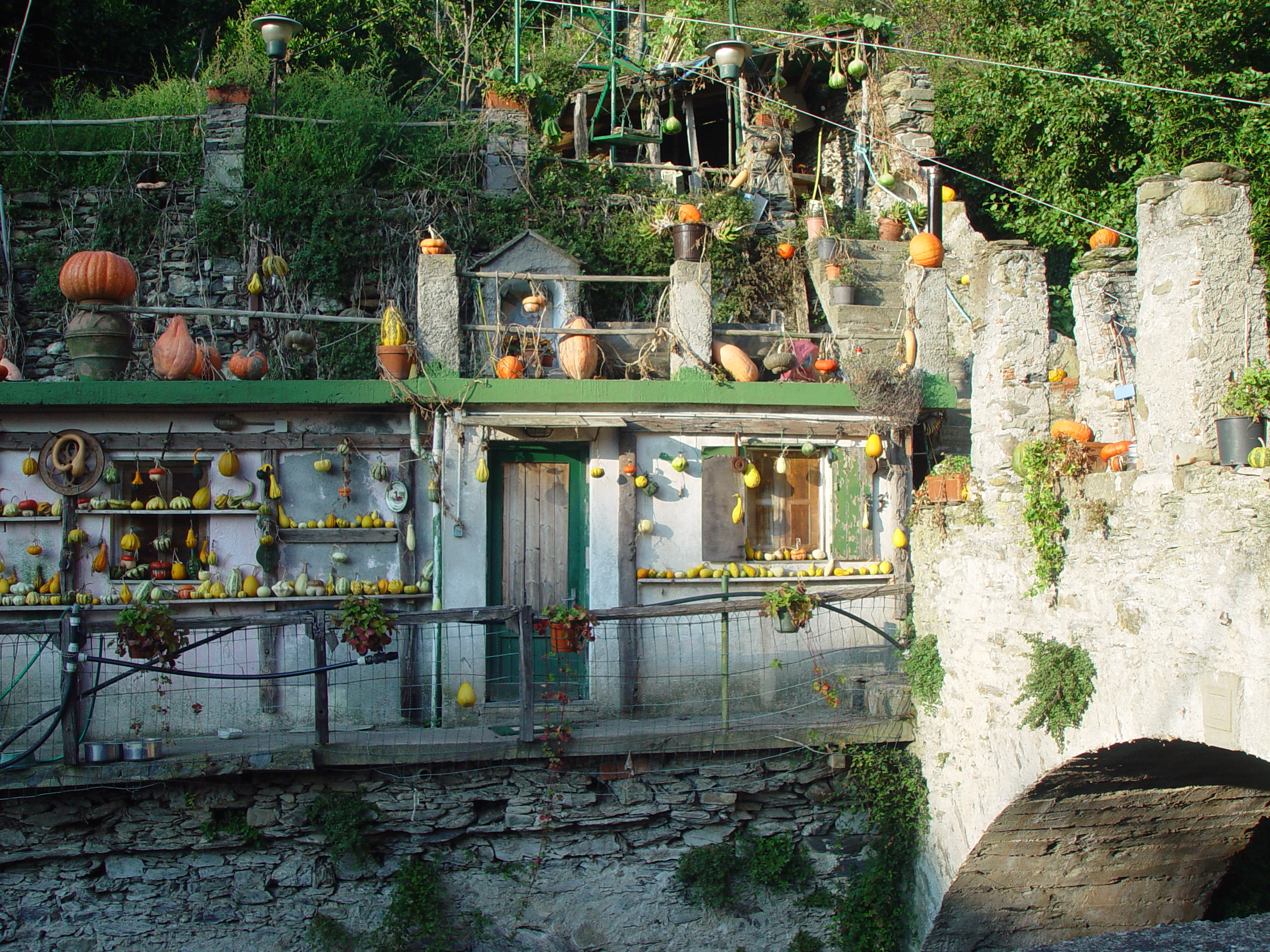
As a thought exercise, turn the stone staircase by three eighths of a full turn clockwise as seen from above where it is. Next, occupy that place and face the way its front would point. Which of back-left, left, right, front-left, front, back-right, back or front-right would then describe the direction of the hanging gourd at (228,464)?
left

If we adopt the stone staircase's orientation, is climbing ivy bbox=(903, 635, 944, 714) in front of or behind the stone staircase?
in front

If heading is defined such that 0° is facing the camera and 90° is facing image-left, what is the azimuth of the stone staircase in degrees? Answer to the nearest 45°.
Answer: approximately 0°

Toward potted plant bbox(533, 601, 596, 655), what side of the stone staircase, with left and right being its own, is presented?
front

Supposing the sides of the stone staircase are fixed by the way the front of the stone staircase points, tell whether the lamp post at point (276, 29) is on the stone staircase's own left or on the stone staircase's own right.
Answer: on the stone staircase's own right

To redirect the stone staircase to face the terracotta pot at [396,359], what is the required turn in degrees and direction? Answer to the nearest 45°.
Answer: approximately 45° to its right

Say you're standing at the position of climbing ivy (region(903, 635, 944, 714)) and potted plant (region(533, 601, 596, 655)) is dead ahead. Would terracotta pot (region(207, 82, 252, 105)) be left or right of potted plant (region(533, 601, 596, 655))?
right

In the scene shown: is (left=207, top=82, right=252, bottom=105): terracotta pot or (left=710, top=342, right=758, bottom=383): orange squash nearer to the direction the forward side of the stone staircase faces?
the orange squash

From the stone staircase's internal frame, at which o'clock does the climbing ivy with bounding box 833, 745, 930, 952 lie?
The climbing ivy is roughly at 12 o'clock from the stone staircase.

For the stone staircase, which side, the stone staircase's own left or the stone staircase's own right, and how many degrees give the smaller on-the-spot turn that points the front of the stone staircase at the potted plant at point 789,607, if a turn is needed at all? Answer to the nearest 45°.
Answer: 0° — it already faces it
